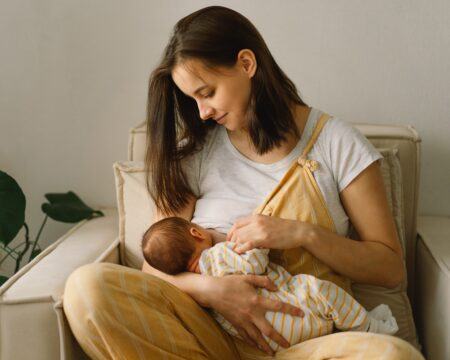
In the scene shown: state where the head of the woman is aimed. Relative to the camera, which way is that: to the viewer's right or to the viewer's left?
to the viewer's left

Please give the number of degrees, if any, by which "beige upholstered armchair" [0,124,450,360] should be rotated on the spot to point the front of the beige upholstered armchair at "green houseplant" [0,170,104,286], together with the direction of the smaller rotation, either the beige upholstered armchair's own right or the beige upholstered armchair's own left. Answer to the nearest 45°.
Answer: approximately 135° to the beige upholstered armchair's own right

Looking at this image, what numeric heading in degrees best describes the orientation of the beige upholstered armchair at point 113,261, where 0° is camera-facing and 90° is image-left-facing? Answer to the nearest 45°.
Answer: approximately 0°
